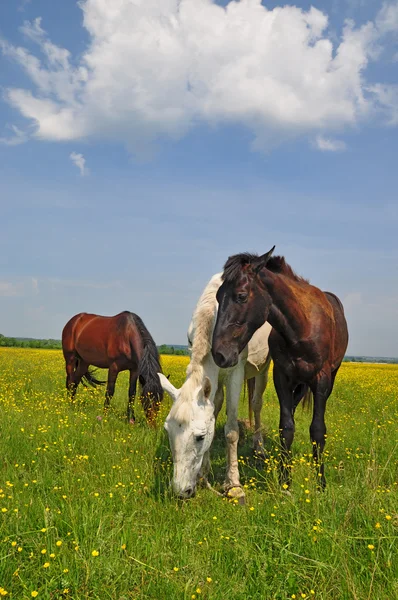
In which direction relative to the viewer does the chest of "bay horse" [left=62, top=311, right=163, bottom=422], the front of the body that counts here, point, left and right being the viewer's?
facing the viewer and to the right of the viewer

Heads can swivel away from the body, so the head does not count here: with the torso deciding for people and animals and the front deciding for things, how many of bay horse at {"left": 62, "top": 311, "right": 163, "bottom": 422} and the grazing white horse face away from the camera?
0

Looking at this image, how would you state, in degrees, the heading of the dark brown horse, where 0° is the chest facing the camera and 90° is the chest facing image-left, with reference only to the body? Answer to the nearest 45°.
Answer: approximately 45°

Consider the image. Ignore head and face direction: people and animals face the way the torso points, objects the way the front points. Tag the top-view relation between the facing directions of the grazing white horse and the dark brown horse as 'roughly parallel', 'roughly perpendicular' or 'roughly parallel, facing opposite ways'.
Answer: roughly parallel

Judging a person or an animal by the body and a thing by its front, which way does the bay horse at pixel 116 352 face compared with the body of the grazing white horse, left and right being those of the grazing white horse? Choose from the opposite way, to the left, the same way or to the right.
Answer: to the left

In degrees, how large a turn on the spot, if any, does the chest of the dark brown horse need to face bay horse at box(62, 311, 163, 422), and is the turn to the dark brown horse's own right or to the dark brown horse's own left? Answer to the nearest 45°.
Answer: approximately 90° to the dark brown horse's own right

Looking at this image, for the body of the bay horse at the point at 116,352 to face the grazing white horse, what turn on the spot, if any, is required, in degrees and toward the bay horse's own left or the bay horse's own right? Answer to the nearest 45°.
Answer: approximately 45° to the bay horse's own right

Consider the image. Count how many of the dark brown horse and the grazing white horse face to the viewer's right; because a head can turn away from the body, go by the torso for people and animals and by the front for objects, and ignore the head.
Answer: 0

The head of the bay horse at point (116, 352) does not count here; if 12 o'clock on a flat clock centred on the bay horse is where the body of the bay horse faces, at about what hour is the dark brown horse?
The dark brown horse is roughly at 1 o'clock from the bay horse.

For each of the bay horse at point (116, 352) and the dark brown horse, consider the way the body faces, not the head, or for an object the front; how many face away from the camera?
0

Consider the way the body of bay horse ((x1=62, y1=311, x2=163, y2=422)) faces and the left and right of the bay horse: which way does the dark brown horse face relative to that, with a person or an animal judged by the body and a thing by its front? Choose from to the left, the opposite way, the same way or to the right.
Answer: to the right

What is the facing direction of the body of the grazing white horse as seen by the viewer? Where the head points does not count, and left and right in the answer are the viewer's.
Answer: facing the viewer and to the left of the viewer

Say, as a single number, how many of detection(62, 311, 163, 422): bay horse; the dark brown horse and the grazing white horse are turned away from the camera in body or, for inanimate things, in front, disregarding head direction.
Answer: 0
